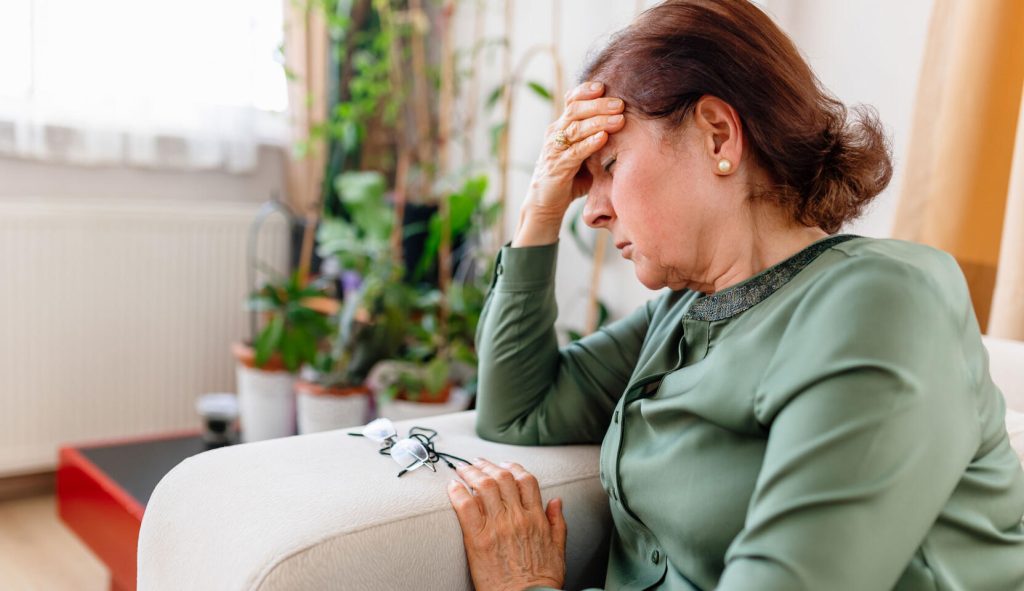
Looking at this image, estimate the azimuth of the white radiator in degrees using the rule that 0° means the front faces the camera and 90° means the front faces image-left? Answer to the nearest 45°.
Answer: approximately 0°

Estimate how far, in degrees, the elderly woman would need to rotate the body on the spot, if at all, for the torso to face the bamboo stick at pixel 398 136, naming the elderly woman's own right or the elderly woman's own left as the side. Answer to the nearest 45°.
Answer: approximately 45° to the elderly woman's own right

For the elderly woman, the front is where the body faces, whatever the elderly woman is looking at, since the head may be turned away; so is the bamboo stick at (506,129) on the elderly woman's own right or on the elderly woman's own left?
on the elderly woman's own right

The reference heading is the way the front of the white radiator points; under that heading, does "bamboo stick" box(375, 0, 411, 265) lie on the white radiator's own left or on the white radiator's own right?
on the white radiator's own left

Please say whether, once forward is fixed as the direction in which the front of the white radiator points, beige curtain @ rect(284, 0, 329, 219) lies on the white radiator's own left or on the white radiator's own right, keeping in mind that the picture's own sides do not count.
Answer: on the white radiator's own left

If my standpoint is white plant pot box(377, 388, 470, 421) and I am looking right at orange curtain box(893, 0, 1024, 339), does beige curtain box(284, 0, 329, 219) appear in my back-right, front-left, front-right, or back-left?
back-left

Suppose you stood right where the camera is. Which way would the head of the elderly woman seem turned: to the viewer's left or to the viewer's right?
to the viewer's left

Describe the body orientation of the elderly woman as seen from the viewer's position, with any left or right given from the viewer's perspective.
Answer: facing to the left of the viewer

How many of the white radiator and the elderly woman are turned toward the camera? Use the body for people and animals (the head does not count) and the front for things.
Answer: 1

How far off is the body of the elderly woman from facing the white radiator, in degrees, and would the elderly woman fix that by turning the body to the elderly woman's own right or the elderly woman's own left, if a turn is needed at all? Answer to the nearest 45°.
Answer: approximately 45° to the elderly woman's own right

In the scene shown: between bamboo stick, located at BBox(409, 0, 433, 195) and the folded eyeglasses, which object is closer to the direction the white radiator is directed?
the folded eyeglasses
